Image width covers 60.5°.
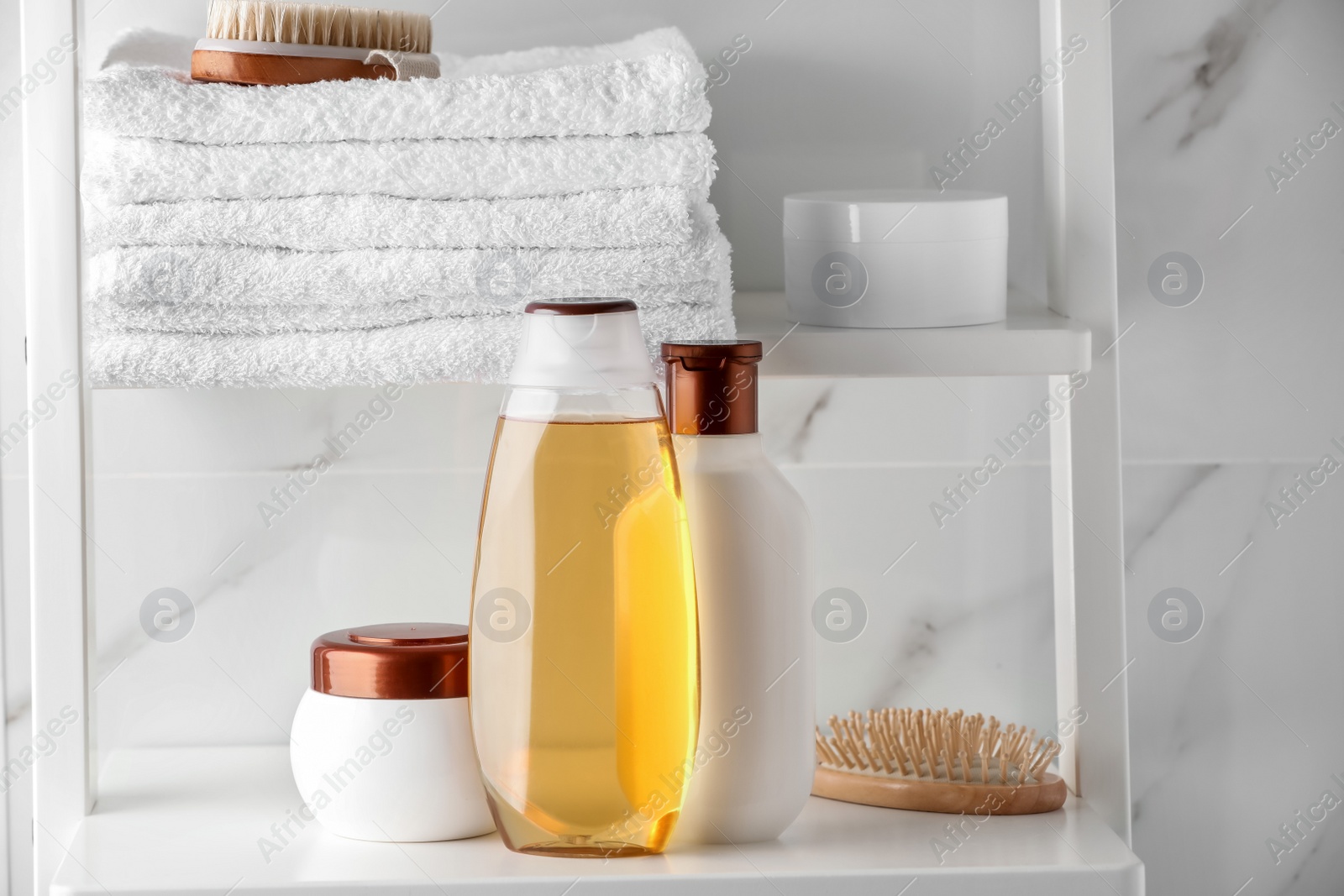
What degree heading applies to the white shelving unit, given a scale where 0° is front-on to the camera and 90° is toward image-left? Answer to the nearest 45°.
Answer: approximately 0°
